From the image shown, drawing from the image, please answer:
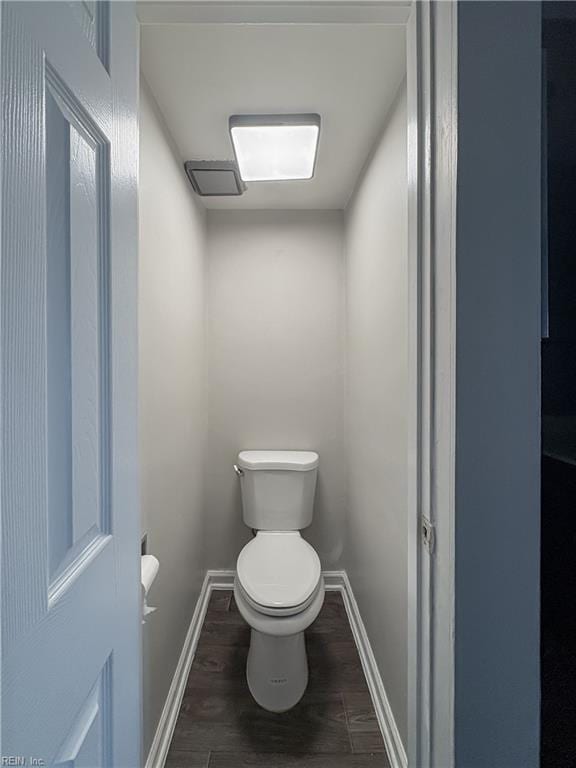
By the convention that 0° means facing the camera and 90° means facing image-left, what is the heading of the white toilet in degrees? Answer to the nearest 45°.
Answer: approximately 0°

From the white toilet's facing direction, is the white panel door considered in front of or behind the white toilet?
in front

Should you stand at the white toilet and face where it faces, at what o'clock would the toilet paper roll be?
The toilet paper roll is roughly at 1 o'clock from the white toilet.

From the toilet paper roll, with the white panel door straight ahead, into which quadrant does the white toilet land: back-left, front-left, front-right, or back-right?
back-left
